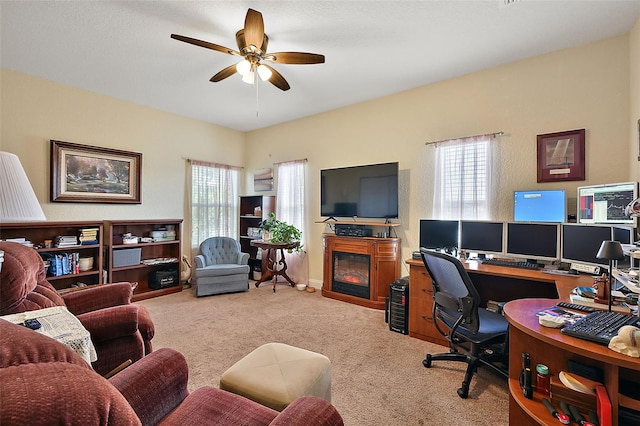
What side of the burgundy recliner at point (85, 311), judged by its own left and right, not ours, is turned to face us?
right

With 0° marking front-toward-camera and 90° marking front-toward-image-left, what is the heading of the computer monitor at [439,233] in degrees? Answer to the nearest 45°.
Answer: approximately 0°

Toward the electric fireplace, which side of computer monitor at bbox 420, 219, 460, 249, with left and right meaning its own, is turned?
right

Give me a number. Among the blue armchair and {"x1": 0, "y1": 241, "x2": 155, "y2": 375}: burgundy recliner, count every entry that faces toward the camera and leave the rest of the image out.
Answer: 1

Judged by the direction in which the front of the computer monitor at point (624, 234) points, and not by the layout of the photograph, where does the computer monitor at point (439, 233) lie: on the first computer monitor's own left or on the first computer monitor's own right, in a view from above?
on the first computer monitor's own right

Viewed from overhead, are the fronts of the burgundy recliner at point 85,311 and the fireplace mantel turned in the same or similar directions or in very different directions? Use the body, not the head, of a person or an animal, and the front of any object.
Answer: very different directions

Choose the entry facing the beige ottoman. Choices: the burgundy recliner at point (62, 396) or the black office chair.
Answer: the burgundy recliner

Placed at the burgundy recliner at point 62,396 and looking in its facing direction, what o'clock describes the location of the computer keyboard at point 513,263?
The computer keyboard is roughly at 1 o'clock from the burgundy recliner.

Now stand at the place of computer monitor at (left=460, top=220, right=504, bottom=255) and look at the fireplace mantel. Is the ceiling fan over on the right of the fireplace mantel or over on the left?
left
